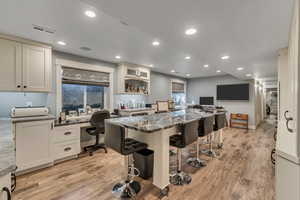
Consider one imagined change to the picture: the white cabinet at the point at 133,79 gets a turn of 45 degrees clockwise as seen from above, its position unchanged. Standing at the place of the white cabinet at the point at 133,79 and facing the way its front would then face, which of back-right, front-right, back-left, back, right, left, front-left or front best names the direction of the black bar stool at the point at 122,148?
front

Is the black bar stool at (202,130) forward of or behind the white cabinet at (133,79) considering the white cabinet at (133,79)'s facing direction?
forward

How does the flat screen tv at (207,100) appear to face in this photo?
toward the camera

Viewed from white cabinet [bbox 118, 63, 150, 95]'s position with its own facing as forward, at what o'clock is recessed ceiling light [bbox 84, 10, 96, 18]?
The recessed ceiling light is roughly at 2 o'clock from the white cabinet.

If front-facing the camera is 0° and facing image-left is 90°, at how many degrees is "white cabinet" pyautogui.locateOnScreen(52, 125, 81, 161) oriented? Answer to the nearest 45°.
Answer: approximately 315°

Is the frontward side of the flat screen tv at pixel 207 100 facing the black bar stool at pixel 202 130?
yes

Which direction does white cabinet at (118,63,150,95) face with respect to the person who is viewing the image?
facing the viewer and to the right of the viewer

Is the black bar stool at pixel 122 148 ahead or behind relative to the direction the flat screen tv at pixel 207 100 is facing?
ahead

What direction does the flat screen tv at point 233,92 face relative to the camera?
toward the camera

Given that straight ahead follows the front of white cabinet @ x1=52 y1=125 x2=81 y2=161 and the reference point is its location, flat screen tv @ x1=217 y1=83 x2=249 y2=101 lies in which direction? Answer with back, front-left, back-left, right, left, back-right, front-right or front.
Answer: front-left
